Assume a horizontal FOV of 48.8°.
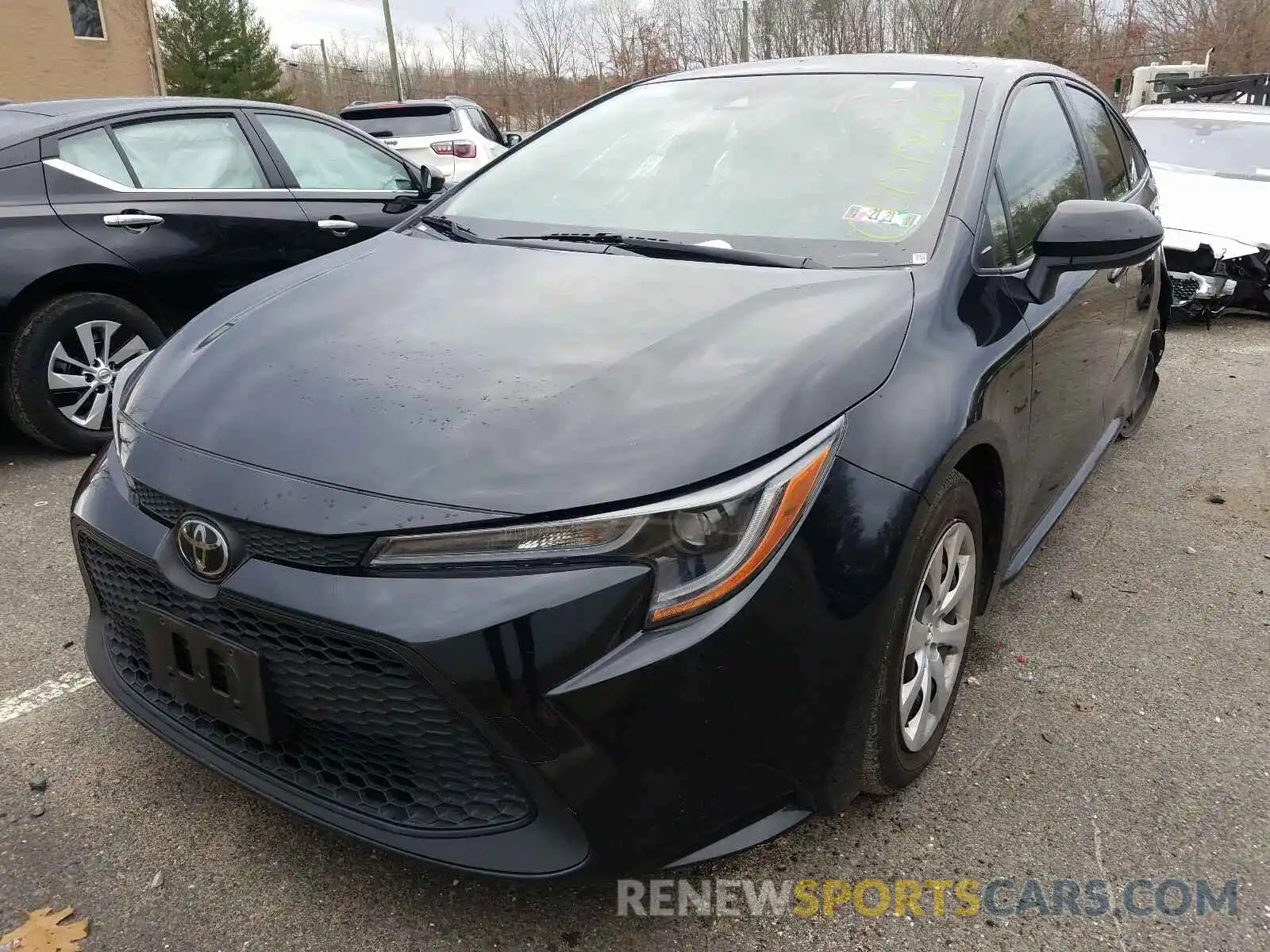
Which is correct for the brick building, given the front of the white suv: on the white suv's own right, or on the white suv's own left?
on the white suv's own left

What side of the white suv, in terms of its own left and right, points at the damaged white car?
right

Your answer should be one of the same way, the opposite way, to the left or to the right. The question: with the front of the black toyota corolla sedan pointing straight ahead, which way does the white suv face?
the opposite way

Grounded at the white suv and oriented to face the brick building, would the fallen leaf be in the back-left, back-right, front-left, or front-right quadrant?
back-left

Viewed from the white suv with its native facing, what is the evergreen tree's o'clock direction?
The evergreen tree is roughly at 10 o'clock from the white suv.

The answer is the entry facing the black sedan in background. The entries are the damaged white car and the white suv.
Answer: the damaged white car

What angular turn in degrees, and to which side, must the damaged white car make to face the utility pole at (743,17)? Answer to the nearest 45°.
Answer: approximately 90° to its right

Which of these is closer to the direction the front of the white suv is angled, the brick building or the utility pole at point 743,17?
the utility pole

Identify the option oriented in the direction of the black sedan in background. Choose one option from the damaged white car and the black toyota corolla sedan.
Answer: the damaged white car

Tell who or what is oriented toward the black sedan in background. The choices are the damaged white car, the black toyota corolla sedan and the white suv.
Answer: the damaged white car

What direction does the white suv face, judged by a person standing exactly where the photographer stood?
facing away from the viewer and to the right of the viewer
